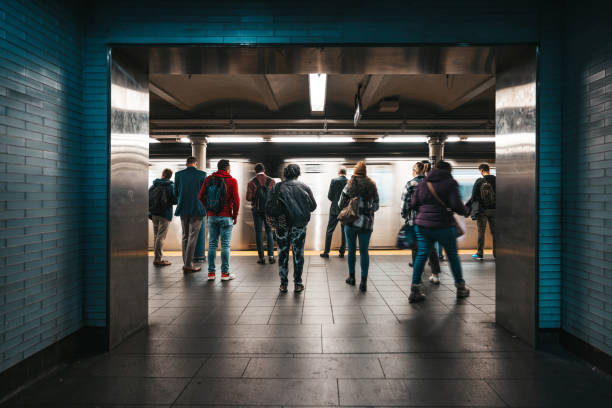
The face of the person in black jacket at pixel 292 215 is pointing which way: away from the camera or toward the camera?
away from the camera

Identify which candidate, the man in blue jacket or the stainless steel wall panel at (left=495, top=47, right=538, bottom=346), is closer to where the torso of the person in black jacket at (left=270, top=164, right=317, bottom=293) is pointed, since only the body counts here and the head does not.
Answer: the man in blue jacket

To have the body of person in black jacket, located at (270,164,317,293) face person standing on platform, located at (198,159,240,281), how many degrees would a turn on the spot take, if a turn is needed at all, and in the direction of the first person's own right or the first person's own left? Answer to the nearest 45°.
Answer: approximately 45° to the first person's own left

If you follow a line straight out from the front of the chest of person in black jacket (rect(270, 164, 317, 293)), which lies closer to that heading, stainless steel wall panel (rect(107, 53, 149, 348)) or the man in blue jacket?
the man in blue jacket

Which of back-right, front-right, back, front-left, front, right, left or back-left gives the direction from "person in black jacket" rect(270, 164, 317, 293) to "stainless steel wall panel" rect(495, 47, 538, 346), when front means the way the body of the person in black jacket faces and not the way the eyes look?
back-right

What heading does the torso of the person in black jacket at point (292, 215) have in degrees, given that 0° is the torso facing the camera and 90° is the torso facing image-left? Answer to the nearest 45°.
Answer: approximately 180°

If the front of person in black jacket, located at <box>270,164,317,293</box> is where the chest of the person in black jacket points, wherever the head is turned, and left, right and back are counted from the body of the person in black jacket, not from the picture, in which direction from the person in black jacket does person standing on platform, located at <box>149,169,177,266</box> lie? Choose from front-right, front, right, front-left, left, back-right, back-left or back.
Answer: front-left

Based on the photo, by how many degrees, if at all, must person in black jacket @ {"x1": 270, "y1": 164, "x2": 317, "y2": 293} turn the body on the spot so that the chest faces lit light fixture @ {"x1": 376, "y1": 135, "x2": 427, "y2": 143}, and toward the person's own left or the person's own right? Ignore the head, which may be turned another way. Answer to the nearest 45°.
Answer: approximately 45° to the person's own right

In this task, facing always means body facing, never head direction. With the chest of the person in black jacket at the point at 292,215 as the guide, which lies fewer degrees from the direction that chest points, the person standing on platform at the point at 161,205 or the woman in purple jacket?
the person standing on platform

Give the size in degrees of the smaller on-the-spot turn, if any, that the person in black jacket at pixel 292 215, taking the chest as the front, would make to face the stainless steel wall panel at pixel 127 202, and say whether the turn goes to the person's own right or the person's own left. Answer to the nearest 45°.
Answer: approximately 135° to the person's own left

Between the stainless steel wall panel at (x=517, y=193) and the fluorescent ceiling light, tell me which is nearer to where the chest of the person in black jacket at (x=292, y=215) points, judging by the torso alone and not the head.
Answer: the fluorescent ceiling light

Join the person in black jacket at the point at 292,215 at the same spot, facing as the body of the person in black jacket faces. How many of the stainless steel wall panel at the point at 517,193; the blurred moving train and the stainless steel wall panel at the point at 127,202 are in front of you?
1

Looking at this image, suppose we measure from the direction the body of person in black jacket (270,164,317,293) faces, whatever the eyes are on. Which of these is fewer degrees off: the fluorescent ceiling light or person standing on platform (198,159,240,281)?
the fluorescent ceiling light

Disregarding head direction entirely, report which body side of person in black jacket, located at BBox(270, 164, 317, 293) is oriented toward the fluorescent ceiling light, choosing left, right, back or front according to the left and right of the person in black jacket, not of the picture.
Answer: front
